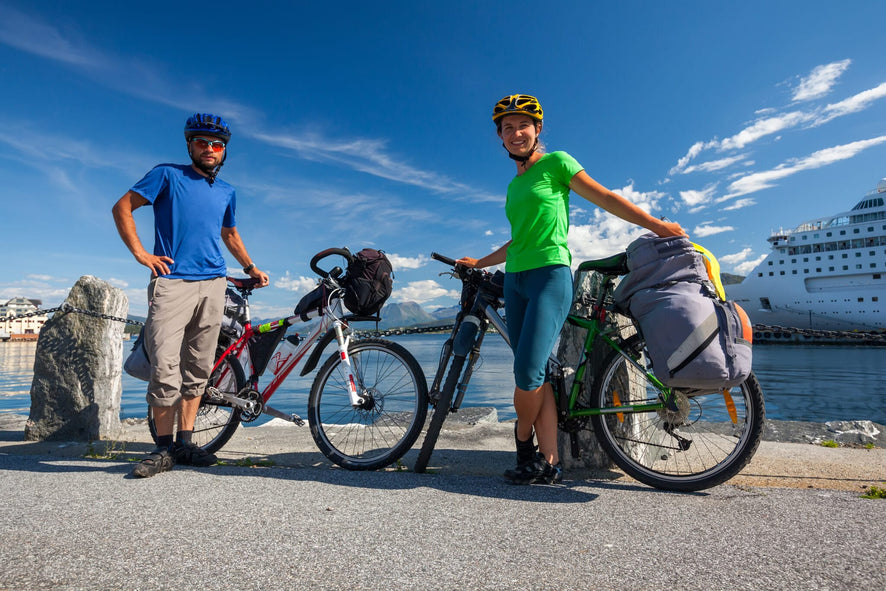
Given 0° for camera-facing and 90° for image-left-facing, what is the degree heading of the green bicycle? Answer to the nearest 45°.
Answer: approximately 90°

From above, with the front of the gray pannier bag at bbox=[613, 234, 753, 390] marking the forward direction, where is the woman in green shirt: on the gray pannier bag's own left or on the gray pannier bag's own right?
on the gray pannier bag's own right

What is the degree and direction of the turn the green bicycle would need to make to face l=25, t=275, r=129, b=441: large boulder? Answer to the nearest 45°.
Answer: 0° — it already faces it

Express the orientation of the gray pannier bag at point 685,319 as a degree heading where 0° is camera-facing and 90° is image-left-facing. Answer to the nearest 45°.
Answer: approximately 0°

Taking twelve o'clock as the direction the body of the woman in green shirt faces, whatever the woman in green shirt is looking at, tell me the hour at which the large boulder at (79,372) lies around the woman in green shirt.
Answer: The large boulder is roughly at 2 o'clock from the woman in green shirt.
